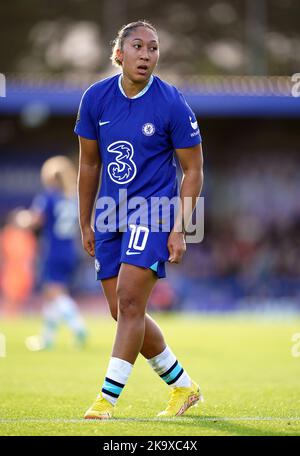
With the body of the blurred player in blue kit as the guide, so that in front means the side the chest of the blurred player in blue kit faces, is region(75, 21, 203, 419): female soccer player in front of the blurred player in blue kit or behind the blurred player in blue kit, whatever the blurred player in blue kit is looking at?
behind

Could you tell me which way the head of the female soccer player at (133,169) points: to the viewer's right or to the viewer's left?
to the viewer's right

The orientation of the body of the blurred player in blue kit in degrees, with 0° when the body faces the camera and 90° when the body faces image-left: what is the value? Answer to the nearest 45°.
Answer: approximately 135°
